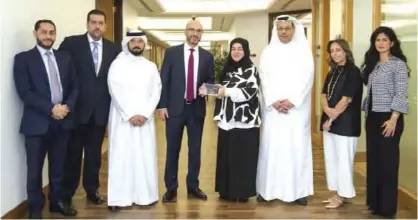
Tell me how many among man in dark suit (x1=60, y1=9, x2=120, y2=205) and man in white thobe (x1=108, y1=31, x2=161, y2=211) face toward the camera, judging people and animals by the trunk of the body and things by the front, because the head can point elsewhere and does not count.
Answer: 2

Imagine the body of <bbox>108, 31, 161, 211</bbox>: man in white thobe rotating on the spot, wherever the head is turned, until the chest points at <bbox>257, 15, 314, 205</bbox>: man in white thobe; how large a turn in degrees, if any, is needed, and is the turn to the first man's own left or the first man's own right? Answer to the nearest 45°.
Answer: approximately 90° to the first man's own left

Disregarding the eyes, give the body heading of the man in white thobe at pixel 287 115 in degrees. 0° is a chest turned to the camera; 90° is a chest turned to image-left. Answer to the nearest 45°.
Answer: approximately 0°

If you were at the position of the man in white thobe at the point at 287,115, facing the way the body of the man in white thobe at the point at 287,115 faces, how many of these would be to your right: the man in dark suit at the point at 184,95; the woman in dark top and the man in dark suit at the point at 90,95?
2

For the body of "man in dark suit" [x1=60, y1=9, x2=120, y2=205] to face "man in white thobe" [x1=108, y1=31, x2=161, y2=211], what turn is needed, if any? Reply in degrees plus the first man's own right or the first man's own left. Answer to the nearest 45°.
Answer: approximately 45° to the first man's own left

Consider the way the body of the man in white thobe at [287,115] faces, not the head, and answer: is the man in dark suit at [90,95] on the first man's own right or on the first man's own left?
on the first man's own right

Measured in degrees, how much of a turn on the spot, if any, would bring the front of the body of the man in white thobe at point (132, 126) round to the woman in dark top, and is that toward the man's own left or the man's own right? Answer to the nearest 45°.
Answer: approximately 90° to the man's own left

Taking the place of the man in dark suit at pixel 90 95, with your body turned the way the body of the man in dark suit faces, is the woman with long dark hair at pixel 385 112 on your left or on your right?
on your left

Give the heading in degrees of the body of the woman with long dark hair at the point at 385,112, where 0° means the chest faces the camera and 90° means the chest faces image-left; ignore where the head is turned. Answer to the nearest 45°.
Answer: approximately 45°
